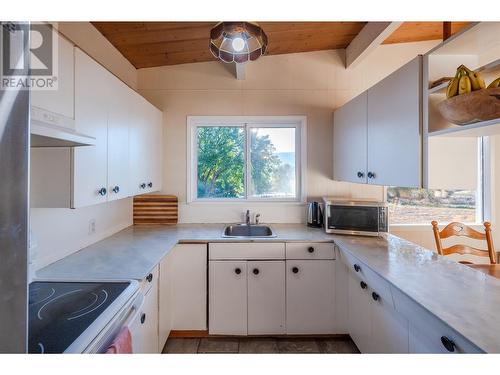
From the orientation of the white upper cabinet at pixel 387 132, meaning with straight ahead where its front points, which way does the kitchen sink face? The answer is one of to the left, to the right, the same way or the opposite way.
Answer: to the left

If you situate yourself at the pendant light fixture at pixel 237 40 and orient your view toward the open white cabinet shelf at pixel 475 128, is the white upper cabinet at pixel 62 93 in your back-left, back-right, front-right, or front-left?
back-right

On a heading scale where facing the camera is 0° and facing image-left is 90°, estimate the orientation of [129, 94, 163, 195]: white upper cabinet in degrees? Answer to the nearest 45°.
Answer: approximately 315°

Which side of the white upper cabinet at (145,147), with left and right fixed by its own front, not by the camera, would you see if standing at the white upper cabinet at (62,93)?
right

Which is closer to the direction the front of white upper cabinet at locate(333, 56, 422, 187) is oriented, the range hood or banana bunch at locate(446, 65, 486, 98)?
the range hood

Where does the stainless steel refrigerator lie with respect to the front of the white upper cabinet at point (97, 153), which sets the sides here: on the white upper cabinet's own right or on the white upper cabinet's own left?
on the white upper cabinet's own right

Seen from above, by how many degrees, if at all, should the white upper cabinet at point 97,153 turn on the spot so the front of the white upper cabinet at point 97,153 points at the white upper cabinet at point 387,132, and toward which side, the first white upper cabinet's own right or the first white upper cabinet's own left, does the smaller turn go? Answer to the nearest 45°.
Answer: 0° — it already faces it

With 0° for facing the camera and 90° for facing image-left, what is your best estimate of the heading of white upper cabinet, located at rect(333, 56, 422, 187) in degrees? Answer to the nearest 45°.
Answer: approximately 45°

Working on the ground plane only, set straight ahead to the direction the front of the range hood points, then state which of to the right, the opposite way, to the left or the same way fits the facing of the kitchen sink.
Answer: to the right

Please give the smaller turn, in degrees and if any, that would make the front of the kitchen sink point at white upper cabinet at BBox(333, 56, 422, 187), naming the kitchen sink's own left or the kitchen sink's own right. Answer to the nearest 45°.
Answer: approximately 45° to the kitchen sink's own left

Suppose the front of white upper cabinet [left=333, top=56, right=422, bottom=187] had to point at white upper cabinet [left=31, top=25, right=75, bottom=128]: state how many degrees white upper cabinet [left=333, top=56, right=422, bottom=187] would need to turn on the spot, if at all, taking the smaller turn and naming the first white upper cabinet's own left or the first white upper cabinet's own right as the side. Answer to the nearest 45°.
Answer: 0° — it already faces it

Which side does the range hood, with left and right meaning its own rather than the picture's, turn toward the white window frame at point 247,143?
left

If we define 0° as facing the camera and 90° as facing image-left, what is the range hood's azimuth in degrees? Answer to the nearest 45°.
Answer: approximately 315°
